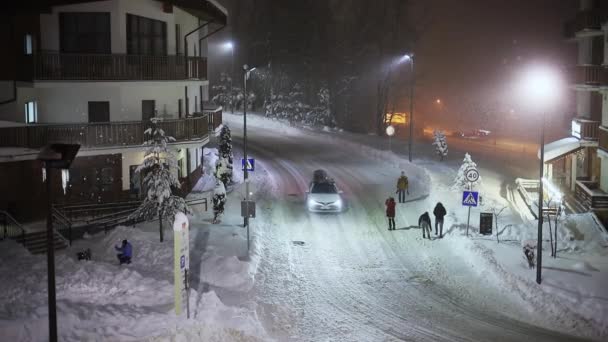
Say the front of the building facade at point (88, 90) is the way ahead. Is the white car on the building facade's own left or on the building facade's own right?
on the building facade's own left

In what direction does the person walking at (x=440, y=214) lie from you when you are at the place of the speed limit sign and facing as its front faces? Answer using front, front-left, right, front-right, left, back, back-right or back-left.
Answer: front-right

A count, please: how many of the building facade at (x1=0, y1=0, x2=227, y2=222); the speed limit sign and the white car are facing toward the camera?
3

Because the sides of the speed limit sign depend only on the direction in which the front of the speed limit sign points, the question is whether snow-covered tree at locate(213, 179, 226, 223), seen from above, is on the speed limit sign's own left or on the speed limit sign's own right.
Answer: on the speed limit sign's own right

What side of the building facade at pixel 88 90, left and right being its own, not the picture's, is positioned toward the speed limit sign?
left

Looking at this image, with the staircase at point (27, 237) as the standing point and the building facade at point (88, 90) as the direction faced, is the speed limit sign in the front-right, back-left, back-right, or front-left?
front-right

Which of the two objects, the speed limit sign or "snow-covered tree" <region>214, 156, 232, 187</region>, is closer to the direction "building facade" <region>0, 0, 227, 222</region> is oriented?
the speed limit sign

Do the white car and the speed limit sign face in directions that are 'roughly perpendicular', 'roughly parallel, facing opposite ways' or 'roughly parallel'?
roughly parallel

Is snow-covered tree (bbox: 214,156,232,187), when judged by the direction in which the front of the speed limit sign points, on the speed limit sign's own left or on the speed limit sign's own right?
on the speed limit sign's own right

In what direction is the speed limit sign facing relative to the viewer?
toward the camera

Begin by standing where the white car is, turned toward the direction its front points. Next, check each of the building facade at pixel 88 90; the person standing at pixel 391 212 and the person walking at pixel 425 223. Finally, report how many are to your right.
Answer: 1

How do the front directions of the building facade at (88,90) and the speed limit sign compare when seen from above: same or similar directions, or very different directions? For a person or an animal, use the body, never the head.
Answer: same or similar directions

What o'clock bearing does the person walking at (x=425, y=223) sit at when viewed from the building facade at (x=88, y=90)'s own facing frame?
The person walking is roughly at 10 o'clock from the building facade.

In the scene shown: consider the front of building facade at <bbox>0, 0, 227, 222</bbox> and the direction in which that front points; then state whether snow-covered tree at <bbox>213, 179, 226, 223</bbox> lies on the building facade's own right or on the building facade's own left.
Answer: on the building facade's own left

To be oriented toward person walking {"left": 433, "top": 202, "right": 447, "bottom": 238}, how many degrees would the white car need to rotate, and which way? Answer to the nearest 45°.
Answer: approximately 45° to its left

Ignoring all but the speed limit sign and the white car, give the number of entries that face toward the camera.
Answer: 2

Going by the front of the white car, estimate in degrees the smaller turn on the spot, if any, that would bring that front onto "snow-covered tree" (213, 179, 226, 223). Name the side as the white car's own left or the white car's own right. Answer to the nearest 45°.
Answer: approximately 45° to the white car's own right

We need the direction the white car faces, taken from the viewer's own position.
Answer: facing the viewer
